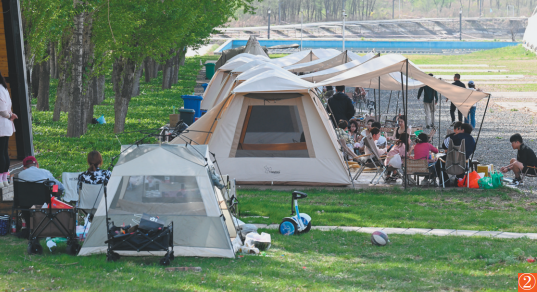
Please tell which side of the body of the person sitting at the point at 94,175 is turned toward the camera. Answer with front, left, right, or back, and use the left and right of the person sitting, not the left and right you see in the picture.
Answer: back

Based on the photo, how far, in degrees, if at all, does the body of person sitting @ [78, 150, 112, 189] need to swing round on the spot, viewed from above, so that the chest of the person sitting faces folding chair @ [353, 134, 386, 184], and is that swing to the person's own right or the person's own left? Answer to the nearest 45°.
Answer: approximately 45° to the person's own right

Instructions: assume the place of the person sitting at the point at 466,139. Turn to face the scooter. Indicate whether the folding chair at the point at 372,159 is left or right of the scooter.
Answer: right

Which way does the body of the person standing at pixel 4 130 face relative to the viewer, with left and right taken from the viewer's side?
facing to the right of the viewer
